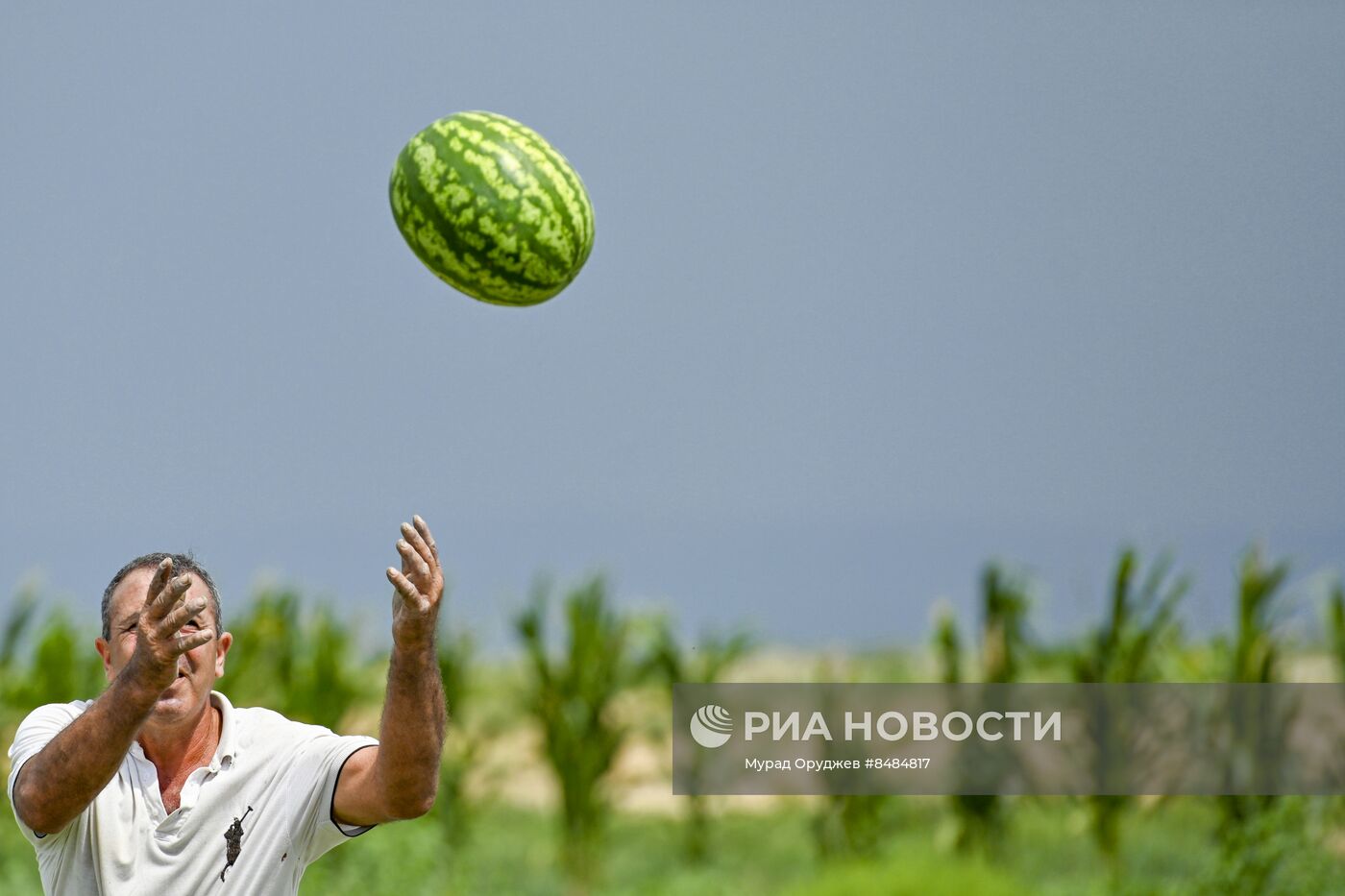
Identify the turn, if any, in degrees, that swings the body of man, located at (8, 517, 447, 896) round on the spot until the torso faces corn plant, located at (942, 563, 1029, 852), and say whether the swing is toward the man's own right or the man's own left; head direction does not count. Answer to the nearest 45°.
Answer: approximately 135° to the man's own left

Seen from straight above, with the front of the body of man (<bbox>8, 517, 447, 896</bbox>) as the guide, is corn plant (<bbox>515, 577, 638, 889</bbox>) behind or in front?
behind

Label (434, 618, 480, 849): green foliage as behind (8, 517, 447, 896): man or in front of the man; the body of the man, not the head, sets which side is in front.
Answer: behind

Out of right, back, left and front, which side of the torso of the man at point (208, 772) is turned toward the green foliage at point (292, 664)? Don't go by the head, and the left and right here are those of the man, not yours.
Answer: back

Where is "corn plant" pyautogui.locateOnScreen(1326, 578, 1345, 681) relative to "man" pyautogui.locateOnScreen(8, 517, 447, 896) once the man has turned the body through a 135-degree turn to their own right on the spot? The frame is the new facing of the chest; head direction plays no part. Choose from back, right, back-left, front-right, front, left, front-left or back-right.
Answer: right

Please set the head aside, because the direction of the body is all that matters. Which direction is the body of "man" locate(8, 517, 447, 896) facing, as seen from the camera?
toward the camera

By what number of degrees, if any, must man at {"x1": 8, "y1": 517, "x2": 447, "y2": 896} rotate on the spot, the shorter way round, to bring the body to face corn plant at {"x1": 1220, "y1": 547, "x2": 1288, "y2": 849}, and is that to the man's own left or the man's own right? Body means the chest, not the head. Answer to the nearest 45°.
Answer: approximately 135° to the man's own left

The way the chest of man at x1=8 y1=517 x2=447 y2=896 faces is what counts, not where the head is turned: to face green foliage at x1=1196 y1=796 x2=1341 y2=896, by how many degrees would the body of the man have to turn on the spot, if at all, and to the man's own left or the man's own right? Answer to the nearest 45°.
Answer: approximately 135° to the man's own left
